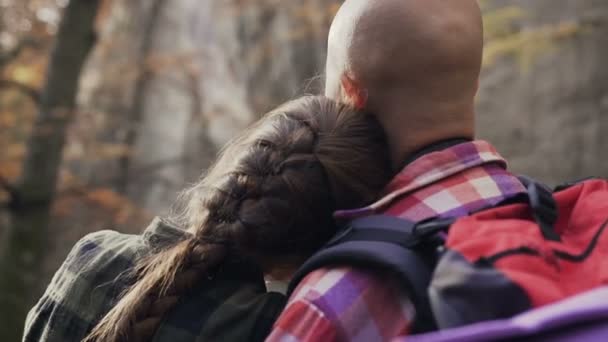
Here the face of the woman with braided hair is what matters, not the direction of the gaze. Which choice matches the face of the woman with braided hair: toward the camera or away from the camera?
away from the camera

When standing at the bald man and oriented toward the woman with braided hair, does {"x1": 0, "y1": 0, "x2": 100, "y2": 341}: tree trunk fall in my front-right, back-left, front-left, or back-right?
front-right

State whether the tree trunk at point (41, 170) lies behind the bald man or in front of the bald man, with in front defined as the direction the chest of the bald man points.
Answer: in front

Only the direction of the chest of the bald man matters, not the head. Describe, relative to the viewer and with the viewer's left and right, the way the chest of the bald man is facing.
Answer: facing away from the viewer and to the left of the viewer
